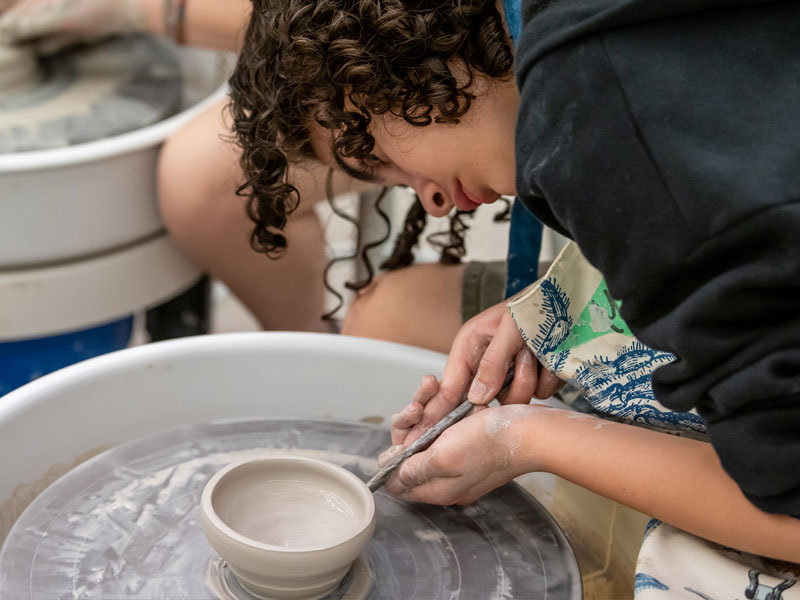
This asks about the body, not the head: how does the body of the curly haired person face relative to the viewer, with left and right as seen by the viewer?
facing to the left of the viewer

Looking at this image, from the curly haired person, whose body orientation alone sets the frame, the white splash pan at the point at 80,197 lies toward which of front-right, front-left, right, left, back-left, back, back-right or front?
front-right

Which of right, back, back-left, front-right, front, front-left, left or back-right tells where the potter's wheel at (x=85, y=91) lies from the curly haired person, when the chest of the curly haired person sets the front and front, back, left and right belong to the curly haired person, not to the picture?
front-right

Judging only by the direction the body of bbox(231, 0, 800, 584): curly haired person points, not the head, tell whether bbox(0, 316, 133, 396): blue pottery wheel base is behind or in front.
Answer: in front
